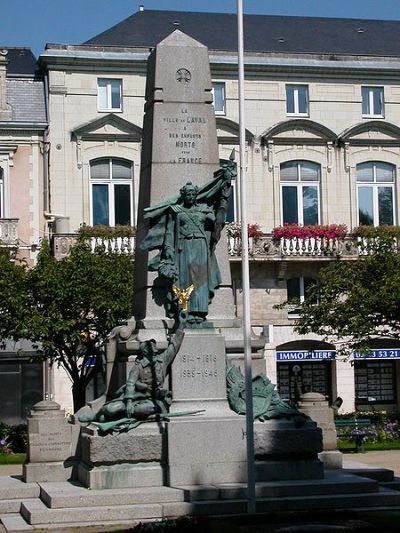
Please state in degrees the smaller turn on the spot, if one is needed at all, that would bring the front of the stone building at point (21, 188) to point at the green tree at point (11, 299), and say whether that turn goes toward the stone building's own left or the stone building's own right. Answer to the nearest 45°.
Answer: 0° — it already faces it

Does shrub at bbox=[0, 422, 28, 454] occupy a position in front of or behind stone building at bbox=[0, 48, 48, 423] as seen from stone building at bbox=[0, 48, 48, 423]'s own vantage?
in front

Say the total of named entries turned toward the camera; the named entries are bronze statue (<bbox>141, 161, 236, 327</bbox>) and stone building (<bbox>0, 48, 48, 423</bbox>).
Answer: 2

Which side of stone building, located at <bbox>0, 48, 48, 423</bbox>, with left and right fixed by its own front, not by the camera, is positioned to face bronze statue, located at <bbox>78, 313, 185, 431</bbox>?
front

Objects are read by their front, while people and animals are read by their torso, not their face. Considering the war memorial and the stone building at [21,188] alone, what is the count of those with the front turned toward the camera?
2

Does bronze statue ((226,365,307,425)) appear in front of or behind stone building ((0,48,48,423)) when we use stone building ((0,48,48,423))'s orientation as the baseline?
in front

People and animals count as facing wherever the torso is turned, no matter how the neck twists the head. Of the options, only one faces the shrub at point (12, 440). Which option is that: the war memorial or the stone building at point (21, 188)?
the stone building

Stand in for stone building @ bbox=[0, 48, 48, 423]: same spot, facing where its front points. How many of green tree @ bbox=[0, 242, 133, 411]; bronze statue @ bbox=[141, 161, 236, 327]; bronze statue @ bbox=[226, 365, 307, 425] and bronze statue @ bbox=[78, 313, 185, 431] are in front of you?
4

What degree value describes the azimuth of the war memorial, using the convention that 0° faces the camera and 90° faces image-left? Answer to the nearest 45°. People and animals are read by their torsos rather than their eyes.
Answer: approximately 0°
